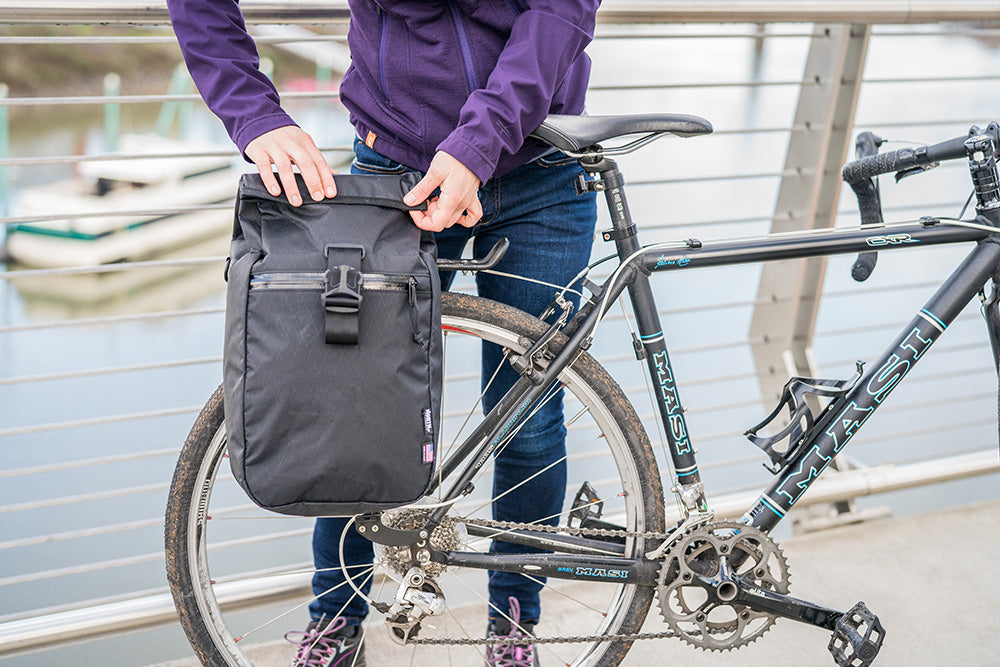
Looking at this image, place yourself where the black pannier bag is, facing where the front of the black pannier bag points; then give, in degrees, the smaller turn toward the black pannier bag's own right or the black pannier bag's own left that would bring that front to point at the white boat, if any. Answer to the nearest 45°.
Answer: approximately 180°

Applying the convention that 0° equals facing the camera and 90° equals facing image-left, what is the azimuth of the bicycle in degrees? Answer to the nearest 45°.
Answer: approximately 270°

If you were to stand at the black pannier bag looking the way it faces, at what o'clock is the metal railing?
The metal railing is roughly at 7 o'clock from the black pannier bag.

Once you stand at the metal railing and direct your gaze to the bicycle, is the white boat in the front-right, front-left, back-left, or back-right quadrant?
back-right

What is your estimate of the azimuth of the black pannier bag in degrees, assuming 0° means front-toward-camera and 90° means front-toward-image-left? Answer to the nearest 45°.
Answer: approximately 0°

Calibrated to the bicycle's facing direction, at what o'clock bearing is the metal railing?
The metal railing is roughly at 9 o'clock from the bicycle.

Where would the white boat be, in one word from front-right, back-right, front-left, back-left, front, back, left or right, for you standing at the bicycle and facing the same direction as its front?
back-left
